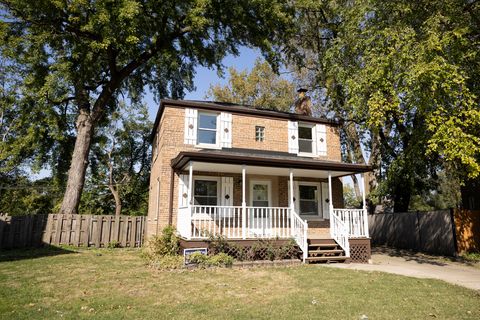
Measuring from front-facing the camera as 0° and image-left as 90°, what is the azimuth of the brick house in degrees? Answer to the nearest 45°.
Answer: approximately 315°

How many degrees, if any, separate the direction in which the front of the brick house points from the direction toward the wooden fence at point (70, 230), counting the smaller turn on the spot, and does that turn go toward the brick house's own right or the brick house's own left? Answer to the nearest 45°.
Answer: approximately 135° to the brick house's own right

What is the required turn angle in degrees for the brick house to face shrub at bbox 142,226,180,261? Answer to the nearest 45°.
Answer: approximately 90° to its right

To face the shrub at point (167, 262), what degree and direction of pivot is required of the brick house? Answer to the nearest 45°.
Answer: approximately 90° to its right

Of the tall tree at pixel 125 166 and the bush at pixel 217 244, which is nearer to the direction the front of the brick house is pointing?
the bush

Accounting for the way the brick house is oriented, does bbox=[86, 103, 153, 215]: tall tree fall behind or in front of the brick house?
behind

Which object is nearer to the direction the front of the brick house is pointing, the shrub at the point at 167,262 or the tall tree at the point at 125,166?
the shrub
